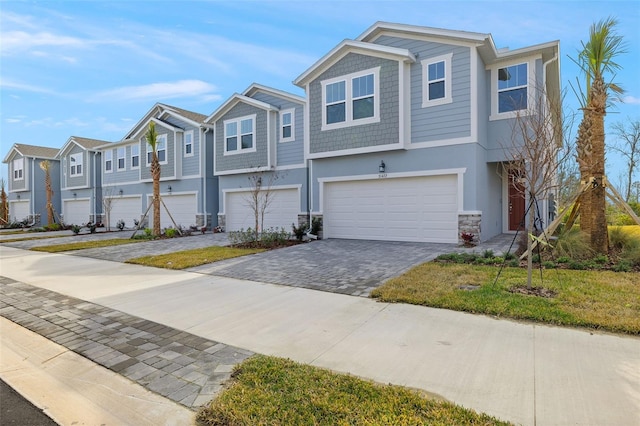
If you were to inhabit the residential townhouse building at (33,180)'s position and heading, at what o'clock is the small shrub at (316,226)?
The small shrub is roughly at 10 o'clock from the residential townhouse building.

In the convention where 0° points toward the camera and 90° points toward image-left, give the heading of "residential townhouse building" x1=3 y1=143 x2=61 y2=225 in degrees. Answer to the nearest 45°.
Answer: approximately 45°

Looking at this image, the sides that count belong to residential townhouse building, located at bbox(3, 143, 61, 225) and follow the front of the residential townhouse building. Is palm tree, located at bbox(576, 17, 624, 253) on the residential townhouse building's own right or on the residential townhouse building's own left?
on the residential townhouse building's own left

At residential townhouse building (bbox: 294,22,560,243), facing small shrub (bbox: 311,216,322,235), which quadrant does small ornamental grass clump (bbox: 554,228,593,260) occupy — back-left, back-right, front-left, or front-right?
back-left

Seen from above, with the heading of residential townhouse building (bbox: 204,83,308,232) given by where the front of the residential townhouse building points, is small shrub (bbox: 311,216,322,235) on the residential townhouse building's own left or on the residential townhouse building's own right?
on the residential townhouse building's own left

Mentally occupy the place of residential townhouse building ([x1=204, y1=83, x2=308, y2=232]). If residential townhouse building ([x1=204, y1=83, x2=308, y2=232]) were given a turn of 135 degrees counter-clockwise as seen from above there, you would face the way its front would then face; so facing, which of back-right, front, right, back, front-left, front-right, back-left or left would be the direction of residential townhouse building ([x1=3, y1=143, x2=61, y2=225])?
back-left

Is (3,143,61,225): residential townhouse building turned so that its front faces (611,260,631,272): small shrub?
no

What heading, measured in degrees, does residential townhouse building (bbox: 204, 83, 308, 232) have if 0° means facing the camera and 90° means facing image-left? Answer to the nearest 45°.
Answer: approximately 45°

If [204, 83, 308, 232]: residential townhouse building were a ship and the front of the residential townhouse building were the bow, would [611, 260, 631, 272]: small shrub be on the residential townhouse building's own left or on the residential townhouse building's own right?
on the residential townhouse building's own left

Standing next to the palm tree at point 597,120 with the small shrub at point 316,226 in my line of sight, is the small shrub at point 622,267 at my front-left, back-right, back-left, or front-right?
back-left

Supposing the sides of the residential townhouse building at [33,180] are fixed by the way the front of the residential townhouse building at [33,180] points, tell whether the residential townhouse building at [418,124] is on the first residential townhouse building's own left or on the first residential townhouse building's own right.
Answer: on the first residential townhouse building's own left

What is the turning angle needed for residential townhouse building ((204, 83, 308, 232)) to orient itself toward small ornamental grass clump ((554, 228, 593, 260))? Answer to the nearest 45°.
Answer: approximately 90° to its left

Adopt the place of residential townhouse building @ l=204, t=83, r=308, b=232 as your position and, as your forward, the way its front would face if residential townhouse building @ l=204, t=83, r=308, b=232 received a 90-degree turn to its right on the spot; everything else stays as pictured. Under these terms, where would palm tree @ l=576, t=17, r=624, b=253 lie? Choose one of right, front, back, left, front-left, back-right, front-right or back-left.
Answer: back

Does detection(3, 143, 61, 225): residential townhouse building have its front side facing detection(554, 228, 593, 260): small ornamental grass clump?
no
